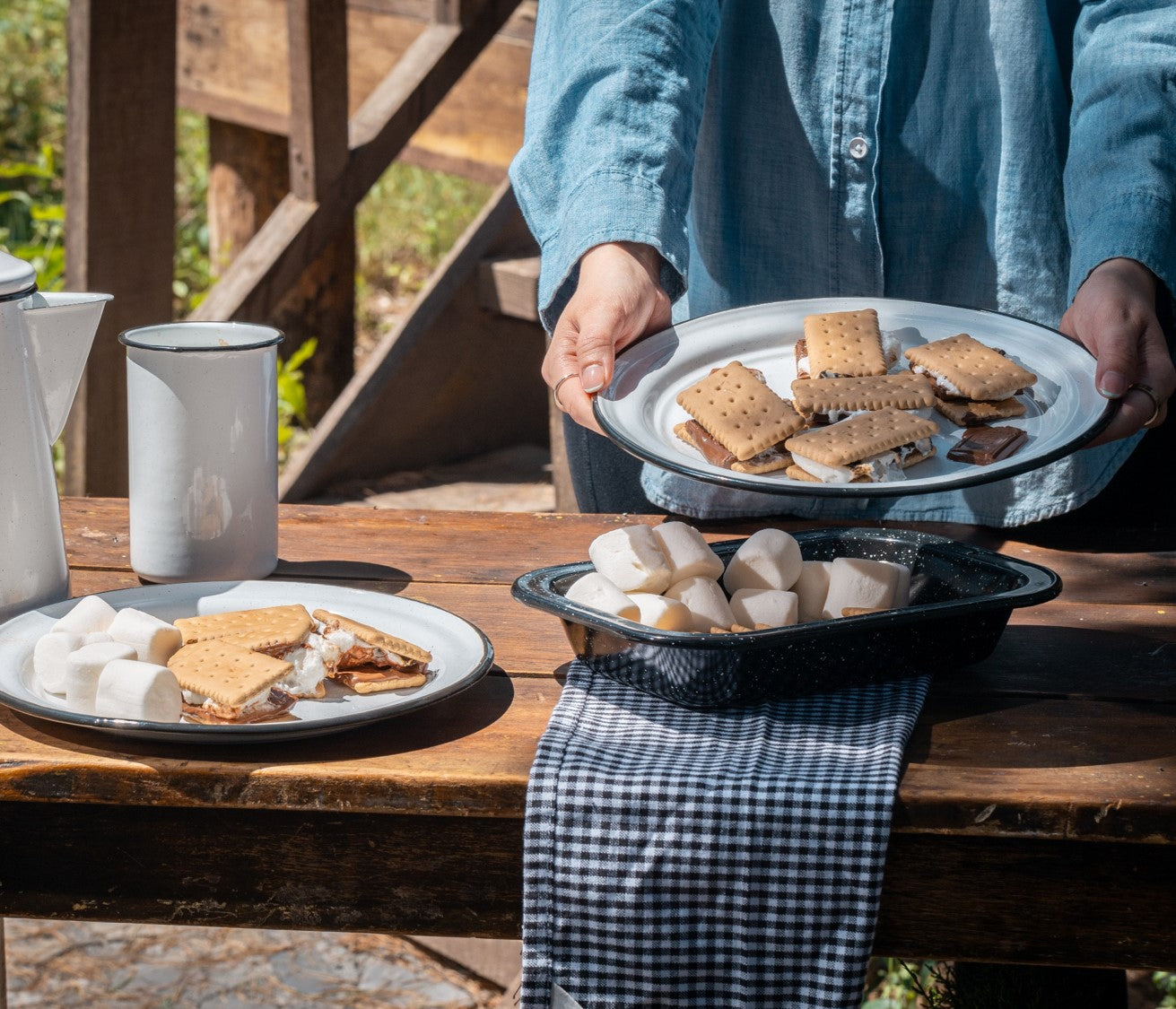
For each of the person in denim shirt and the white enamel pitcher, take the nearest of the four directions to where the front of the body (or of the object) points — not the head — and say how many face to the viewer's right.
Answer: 1

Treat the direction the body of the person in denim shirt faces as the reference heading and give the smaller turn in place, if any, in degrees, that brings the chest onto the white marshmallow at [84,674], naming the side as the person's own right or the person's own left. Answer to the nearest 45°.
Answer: approximately 45° to the person's own right

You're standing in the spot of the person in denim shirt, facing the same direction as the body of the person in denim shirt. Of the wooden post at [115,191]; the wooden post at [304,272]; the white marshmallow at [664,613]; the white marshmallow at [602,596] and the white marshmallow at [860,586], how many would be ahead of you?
3

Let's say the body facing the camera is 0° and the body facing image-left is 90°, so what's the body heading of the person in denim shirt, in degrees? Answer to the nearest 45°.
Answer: approximately 0°

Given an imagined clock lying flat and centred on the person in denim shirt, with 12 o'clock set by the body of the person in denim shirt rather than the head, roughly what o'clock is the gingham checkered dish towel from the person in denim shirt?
The gingham checkered dish towel is roughly at 12 o'clock from the person in denim shirt.

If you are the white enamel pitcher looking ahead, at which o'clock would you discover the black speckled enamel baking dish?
The black speckled enamel baking dish is roughly at 1 o'clock from the white enamel pitcher.

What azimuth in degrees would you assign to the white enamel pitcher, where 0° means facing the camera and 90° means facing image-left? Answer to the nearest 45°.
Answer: approximately 270°

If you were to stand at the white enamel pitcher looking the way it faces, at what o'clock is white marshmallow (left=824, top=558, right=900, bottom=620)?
The white marshmallow is roughly at 1 o'clock from the white enamel pitcher.
